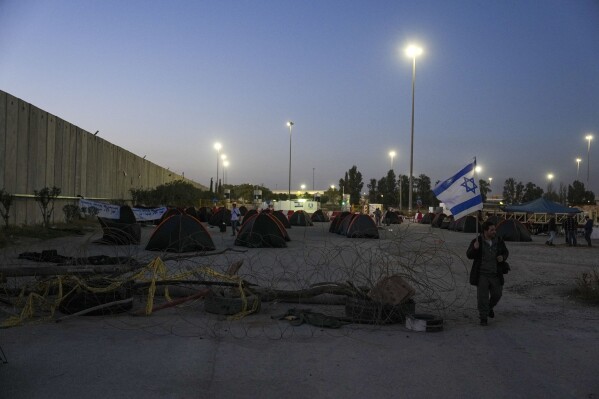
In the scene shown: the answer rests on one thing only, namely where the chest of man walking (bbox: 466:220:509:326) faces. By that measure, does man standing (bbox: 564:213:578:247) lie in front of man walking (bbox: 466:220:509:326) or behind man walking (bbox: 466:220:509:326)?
behind

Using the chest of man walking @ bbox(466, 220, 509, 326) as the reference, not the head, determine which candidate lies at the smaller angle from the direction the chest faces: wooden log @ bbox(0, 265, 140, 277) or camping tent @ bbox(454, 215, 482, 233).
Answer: the wooden log

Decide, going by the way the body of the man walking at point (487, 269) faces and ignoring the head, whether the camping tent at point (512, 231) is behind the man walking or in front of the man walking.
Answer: behind

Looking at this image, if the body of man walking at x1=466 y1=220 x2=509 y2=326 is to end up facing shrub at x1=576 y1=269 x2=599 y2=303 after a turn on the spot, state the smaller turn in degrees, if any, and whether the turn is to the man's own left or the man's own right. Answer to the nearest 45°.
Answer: approximately 135° to the man's own left

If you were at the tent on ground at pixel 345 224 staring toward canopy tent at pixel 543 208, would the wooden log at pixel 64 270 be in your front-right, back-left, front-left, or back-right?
back-right

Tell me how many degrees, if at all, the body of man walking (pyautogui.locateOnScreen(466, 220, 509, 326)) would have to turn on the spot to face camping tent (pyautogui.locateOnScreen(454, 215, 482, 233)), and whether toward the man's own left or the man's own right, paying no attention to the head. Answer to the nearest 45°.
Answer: approximately 180°

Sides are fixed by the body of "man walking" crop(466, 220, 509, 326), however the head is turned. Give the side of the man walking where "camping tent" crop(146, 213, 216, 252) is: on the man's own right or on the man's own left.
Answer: on the man's own right

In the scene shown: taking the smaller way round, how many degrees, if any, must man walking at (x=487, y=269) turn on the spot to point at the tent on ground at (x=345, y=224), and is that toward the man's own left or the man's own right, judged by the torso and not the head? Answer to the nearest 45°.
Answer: approximately 180°

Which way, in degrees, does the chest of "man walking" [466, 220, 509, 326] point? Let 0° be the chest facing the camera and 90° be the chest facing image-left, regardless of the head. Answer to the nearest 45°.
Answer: approximately 0°

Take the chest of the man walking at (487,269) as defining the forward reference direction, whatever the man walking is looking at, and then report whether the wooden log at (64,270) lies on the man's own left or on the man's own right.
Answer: on the man's own right

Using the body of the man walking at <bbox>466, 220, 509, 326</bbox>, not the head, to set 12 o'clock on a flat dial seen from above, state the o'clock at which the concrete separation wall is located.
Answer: The concrete separation wall is roughly at 4 o'clock from the man walking.

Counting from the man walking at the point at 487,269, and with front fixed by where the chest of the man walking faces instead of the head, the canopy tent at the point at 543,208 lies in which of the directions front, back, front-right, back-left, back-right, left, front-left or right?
back

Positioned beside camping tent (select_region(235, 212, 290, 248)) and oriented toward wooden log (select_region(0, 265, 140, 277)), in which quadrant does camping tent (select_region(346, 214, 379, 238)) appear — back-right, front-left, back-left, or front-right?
back-left
